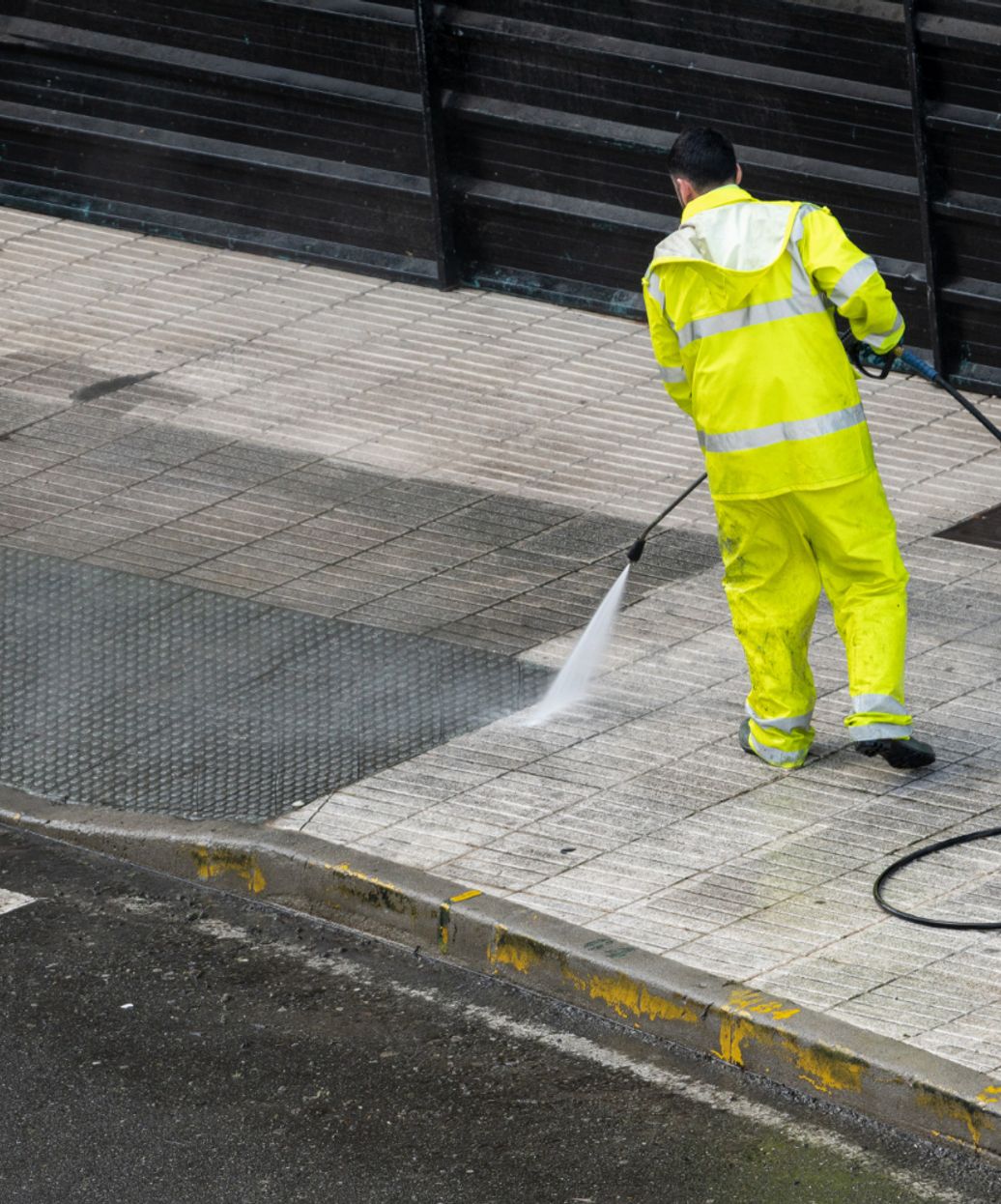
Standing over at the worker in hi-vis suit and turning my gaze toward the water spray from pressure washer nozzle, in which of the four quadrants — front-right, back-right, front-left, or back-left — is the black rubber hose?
back-left

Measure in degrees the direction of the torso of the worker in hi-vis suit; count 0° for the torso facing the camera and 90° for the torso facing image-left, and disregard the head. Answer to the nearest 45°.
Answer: approximately 180°

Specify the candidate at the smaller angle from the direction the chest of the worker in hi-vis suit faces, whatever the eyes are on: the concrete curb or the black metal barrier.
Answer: the black metal barrier

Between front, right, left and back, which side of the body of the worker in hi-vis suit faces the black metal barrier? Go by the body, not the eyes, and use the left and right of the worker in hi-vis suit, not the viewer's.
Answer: front

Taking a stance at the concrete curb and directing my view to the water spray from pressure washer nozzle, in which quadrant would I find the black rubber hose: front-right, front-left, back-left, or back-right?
front-right

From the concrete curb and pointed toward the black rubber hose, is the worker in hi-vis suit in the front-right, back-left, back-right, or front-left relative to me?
front-left

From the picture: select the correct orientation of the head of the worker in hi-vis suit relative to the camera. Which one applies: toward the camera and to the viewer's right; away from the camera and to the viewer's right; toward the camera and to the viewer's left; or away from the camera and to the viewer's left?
away from the camera and to the viewer's left
